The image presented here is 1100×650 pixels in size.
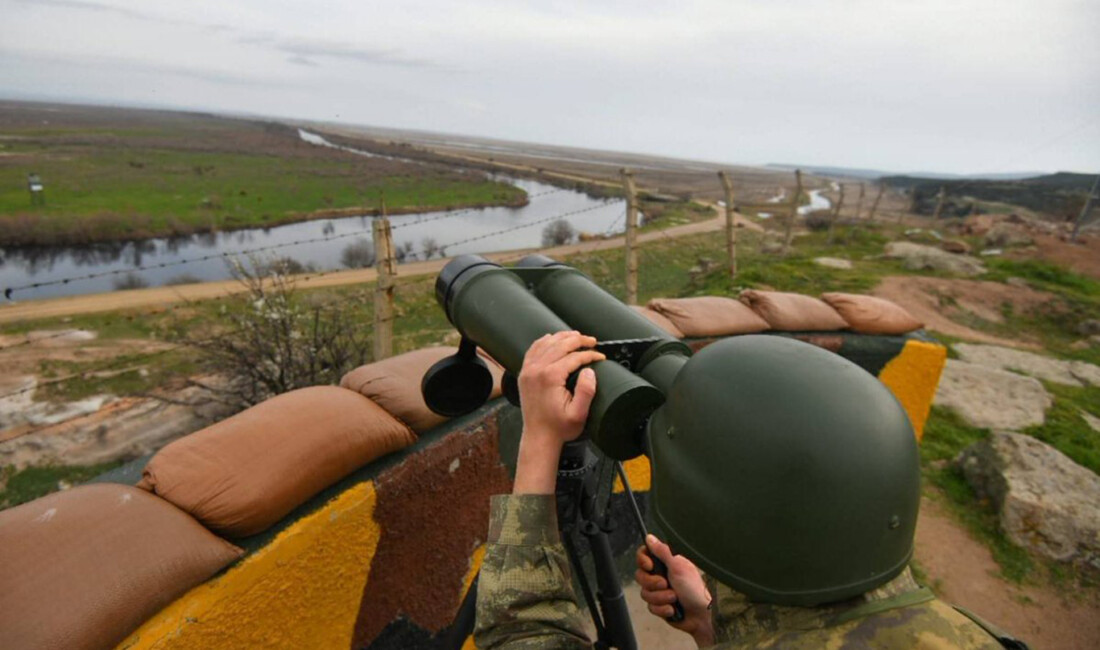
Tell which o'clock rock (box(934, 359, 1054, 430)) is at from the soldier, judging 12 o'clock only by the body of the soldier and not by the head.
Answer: The rock is roughly at 2 o'clock from the soldier.

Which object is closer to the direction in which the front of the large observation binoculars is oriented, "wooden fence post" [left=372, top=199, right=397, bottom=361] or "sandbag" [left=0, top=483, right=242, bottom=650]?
the wooden fence post

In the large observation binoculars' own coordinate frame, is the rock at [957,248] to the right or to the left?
on its right

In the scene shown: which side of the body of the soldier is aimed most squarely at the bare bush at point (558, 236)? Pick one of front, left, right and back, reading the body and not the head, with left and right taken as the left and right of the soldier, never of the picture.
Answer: front

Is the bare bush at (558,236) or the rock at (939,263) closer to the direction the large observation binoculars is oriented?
the bare bush

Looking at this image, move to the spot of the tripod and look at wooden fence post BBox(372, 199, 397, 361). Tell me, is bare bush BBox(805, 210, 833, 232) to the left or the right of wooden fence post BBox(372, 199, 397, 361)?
right

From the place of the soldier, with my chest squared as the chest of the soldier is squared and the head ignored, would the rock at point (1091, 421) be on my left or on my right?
on my right

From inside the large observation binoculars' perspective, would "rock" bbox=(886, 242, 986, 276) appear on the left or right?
on its right

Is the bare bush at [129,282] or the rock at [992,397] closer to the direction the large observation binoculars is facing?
the bare bush

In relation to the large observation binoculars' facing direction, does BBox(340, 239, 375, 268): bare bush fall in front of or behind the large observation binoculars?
in front

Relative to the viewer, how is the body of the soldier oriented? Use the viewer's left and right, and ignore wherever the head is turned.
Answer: facing away from the viewer and to the left of the viewer

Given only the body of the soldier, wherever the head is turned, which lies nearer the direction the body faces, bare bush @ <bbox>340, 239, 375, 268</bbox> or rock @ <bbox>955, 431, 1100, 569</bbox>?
the bare bush

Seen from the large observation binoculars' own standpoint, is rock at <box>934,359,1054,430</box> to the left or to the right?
on its right

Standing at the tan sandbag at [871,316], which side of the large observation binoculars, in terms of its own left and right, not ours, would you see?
right

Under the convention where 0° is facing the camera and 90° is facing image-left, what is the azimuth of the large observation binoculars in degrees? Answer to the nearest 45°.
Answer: approximately 135°

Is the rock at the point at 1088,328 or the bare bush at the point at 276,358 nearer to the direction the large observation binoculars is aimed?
the bare bush

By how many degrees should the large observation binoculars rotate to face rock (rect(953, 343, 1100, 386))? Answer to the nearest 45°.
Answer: approximately 90° to its right

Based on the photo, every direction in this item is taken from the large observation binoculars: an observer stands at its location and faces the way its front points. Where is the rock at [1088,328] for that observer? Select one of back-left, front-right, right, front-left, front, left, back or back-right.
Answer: right

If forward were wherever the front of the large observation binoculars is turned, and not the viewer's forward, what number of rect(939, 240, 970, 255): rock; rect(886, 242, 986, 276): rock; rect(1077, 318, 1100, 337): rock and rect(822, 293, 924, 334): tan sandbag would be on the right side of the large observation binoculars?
4
